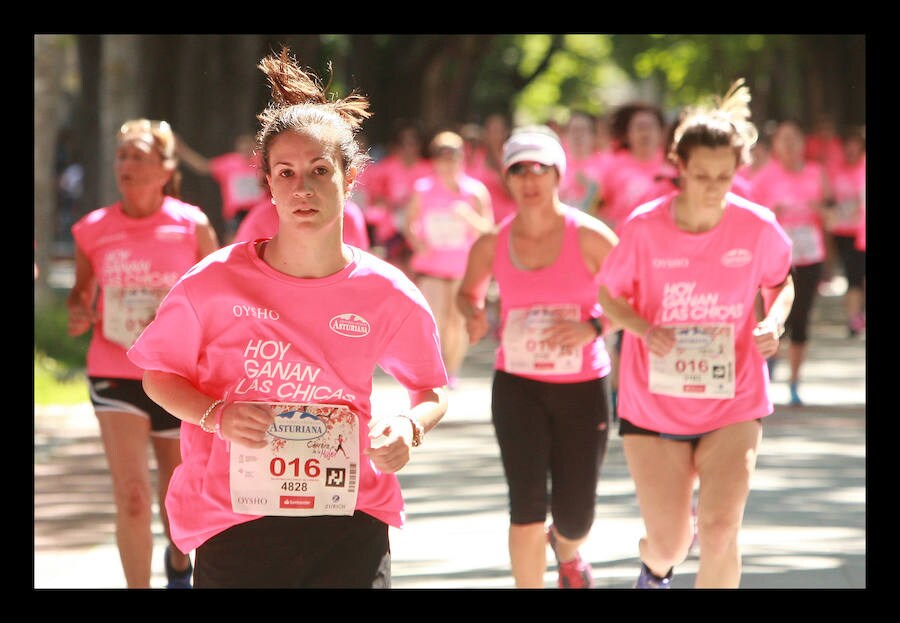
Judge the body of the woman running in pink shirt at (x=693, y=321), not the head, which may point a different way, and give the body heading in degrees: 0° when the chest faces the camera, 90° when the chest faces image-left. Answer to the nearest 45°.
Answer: approximately 0°

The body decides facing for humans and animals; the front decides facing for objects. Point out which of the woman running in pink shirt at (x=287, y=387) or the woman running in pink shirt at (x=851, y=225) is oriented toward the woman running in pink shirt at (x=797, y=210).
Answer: the woman running in pink shirt at (x=851, y=225)

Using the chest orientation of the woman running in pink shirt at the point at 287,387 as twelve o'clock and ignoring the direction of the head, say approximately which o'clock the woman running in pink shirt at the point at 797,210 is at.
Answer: the woman running in pink shirt at the point at 797,210 is roughly at 7 o'clock from the woman running in pink shirt at the point at 287,387.

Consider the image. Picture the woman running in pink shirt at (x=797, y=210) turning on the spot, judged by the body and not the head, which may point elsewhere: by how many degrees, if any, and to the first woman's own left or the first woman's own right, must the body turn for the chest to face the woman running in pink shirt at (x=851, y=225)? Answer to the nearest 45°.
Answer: approximately 180°

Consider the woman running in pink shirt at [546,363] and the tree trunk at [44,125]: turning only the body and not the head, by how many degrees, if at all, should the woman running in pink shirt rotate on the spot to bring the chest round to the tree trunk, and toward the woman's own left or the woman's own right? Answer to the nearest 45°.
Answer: approximately 135° to the woman's own right

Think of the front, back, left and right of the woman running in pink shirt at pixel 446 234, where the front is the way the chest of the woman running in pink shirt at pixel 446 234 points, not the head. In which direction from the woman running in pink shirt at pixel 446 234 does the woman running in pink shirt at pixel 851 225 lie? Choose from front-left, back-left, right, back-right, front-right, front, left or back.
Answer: back-left

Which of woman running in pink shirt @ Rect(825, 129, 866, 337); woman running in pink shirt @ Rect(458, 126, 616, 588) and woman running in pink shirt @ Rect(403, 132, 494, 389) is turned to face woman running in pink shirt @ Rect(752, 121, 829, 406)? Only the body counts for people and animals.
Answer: woman running in pink shirt @ Rect(825, 129, 866, 337)

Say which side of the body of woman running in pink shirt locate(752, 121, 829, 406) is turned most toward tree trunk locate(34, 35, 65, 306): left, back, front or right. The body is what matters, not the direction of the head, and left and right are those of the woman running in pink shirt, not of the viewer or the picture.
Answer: right

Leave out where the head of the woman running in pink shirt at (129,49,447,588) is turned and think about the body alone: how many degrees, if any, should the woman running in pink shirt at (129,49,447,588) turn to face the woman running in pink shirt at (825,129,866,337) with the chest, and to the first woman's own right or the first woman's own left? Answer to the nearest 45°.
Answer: approximately 135° to the first woman's own left

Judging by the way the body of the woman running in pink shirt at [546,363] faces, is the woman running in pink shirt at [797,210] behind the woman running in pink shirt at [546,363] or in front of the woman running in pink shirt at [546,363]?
behind
